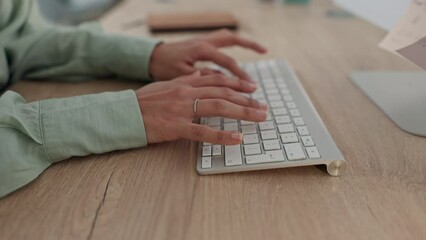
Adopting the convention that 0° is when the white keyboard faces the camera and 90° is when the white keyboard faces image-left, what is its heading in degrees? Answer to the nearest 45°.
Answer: approximately 90°

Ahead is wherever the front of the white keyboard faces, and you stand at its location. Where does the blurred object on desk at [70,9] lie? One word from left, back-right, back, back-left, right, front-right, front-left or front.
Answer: front-right

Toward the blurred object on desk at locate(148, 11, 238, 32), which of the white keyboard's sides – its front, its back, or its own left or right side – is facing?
right
